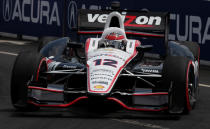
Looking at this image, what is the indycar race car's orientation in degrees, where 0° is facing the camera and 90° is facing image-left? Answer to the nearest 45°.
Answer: approximately 0°

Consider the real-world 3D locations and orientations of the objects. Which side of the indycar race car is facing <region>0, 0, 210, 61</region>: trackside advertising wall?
back
